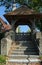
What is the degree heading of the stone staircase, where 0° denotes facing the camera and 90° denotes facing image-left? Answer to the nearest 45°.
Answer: approximately 0°
